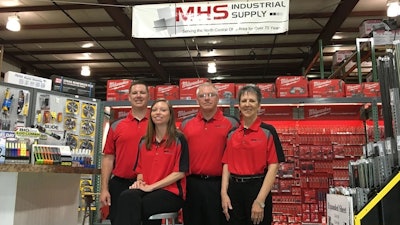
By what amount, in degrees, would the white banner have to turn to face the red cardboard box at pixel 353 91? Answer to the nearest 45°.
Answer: approximately 135° to its left

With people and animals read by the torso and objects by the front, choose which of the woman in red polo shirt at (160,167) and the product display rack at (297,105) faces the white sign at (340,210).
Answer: the product display rack

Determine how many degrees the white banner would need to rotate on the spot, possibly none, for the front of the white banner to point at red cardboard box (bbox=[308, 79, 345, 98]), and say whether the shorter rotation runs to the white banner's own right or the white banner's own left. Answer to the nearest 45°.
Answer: approximately 135° to the white banner's own left

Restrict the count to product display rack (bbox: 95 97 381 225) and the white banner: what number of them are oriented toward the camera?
2
